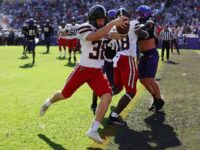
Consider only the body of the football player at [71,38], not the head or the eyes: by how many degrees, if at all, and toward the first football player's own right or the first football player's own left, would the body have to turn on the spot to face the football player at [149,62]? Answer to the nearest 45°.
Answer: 0° — they already face them

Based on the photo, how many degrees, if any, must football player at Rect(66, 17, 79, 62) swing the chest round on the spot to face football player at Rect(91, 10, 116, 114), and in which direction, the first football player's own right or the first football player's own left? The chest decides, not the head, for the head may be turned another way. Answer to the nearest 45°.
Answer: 0° — they already face them

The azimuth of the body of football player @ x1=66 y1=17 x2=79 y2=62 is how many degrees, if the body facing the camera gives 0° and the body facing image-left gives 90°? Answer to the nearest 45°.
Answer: approximately 0°

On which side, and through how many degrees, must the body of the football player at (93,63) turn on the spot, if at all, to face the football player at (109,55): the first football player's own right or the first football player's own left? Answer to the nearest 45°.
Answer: approximately 135° to the first football player's own left

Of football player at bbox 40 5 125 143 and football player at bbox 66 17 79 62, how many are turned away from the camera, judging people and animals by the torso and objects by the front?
0

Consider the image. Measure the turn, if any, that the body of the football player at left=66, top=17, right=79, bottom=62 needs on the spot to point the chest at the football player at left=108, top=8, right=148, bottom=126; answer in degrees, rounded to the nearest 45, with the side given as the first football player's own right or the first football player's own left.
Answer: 0° — they already face them

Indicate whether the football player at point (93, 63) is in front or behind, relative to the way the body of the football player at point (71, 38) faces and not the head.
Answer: in front

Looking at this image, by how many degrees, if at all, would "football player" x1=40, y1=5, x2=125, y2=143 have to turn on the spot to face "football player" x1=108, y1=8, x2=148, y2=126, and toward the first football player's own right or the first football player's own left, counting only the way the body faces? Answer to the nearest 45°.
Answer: approximately 90° to the first football player's own left
